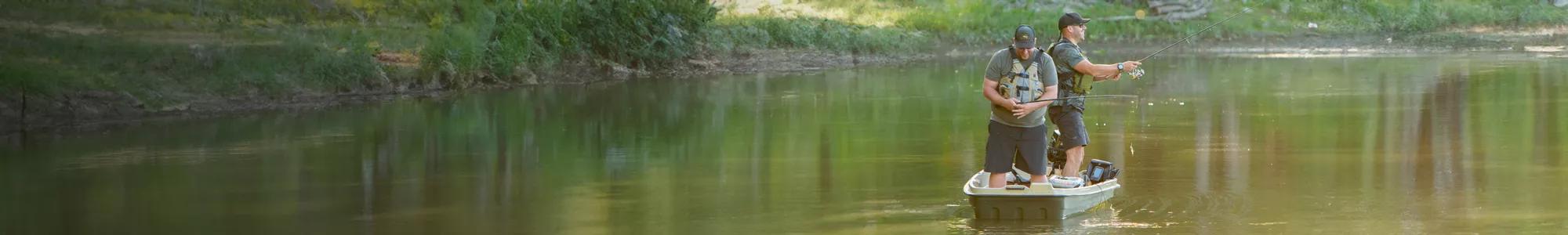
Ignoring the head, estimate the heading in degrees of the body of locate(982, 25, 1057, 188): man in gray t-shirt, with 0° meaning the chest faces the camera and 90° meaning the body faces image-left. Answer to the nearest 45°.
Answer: approximately 0°
